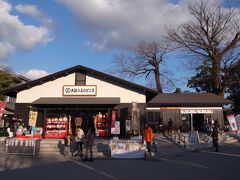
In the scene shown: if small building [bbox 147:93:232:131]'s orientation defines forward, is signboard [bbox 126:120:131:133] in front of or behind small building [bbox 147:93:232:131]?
in front

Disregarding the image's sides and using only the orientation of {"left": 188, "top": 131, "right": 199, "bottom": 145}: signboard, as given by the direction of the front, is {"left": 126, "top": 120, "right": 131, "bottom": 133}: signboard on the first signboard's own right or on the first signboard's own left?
on the first signboard's own right

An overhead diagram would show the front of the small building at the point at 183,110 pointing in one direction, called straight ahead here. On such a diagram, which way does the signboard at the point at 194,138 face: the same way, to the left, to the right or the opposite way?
the same way

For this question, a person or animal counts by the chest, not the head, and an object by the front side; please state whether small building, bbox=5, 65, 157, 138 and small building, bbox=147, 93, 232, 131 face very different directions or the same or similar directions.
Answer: same or similar directions

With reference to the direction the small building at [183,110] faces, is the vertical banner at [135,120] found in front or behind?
in front

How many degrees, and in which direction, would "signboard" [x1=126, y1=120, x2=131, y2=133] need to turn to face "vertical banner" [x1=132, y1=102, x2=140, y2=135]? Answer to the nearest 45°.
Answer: approximately 90° to its left

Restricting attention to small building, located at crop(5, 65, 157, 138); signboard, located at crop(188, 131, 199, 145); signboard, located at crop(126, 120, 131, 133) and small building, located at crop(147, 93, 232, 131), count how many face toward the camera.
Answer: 4

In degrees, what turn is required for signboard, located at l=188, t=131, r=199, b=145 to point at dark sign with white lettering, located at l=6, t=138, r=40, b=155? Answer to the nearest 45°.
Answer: approximately 45° to its right

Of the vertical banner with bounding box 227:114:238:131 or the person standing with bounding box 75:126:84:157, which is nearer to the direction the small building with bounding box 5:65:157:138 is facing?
the person standing

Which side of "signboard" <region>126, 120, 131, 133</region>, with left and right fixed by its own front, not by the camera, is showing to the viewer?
front

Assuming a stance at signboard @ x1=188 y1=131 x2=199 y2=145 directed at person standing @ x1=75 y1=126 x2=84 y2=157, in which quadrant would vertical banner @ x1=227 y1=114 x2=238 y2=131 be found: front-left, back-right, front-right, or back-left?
back-right

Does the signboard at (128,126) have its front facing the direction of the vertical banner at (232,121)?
no

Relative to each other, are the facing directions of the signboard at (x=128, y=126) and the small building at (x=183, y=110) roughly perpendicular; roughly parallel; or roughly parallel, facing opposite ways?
roughly parallel

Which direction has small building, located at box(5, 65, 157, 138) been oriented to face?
toward the camera

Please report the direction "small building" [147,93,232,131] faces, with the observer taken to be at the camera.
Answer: facing the viewer

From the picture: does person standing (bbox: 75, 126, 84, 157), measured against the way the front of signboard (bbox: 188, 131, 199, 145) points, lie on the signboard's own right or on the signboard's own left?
on the signboard's own right

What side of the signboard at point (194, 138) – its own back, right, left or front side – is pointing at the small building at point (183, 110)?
back

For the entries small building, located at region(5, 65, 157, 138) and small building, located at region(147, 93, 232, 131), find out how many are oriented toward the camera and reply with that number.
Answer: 2
